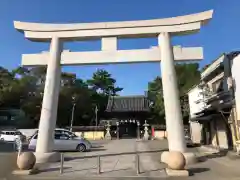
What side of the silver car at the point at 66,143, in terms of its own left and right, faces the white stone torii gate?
right

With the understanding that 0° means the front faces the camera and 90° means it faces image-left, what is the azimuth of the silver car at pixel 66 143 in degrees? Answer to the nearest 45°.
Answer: approximately 270°
